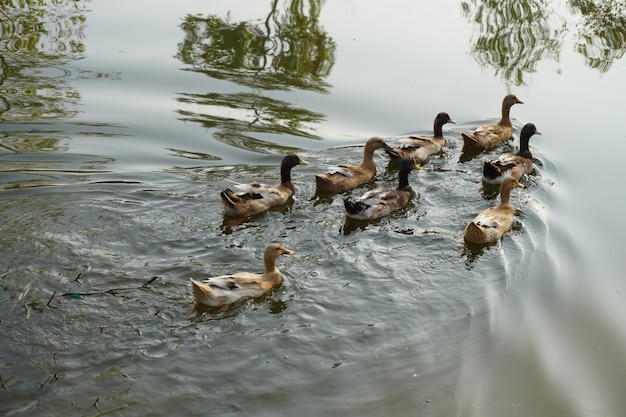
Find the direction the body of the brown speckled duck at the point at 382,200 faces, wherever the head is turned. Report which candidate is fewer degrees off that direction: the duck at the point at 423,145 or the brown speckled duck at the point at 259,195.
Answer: the duck

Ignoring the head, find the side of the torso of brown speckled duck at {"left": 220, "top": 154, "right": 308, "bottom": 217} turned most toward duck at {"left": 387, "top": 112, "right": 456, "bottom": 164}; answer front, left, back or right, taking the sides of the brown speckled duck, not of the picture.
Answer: front

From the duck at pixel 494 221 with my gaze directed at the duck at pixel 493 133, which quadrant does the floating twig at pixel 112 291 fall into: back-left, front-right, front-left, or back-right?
back-left

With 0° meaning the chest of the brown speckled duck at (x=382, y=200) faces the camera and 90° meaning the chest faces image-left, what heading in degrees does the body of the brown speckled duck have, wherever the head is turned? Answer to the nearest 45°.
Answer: approximately 225°

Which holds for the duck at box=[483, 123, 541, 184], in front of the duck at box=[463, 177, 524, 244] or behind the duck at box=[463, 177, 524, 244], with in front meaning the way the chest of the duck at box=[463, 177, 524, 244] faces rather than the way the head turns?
in front

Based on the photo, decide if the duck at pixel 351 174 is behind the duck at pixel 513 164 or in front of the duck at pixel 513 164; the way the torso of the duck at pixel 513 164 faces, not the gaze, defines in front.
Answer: behind

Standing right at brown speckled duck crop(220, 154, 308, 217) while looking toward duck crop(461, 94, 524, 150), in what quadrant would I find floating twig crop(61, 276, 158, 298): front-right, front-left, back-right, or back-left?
back-right

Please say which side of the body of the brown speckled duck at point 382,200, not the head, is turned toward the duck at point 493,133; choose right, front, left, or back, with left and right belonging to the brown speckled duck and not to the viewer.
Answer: front

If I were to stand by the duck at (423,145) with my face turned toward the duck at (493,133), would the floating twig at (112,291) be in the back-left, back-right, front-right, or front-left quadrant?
back-right

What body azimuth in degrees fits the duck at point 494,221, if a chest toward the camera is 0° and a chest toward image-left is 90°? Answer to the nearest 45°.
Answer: approximately 225°

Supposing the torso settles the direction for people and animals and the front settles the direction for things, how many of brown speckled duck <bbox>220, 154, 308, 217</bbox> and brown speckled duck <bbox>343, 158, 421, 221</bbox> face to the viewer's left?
0

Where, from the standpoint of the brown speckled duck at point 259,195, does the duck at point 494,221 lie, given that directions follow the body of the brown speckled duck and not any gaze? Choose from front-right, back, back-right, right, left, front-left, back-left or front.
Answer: front-right

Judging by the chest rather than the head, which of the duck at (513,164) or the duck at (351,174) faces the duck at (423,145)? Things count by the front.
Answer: the duck at (351,174)
